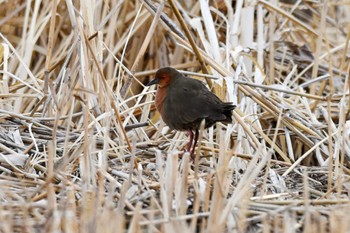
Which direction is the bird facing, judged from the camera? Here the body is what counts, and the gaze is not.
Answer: to the viewer's left
